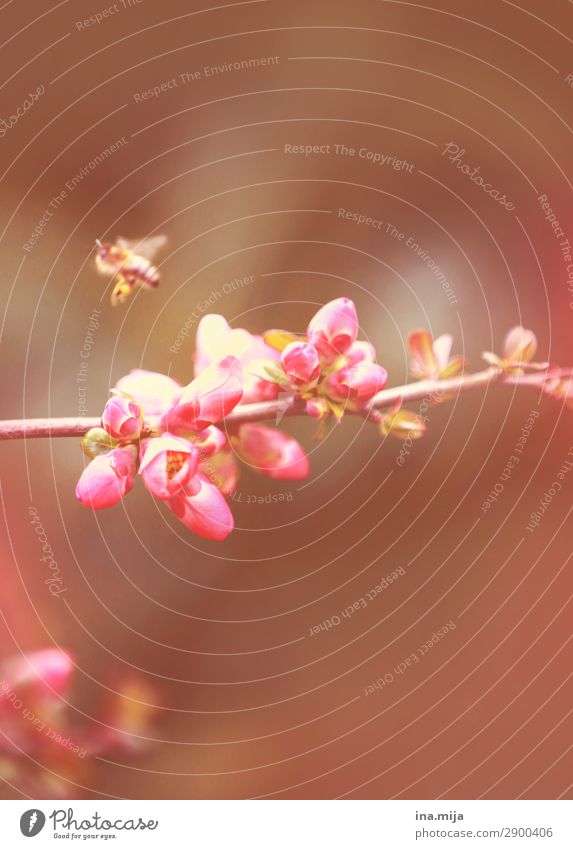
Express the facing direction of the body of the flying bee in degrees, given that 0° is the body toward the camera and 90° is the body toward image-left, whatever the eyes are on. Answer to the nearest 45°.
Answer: approximately 90°
